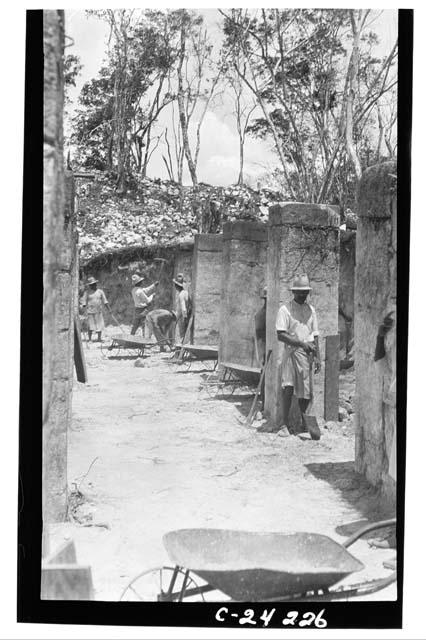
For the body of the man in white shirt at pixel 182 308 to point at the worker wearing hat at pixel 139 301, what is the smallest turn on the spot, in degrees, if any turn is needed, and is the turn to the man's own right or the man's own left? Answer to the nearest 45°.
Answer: approximately 45° to the man's own left

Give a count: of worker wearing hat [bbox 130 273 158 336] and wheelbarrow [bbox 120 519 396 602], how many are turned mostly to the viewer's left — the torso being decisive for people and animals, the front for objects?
1

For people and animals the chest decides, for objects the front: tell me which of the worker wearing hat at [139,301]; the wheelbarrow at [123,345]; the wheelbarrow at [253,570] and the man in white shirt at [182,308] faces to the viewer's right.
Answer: the worker wearing hat

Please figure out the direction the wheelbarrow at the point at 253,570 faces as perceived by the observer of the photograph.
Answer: facing to the left of the viewer

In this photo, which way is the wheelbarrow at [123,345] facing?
to the viewer's left

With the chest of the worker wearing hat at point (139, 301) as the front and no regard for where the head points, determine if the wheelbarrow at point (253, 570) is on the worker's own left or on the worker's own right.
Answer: on the worker's own right

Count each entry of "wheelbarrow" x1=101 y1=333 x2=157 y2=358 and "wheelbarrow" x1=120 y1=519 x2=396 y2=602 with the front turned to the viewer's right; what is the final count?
0

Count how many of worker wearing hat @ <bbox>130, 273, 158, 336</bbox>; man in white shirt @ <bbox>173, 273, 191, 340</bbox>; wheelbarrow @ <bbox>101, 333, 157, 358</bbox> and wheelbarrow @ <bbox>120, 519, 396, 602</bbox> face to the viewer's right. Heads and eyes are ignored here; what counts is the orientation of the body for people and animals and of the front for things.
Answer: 1

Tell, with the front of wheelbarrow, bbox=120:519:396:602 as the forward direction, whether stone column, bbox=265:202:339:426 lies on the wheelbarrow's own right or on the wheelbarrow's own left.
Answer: on the wheelbarrow's own right

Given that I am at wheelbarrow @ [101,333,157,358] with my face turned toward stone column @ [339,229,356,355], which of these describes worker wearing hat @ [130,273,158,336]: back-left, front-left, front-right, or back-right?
front-left
